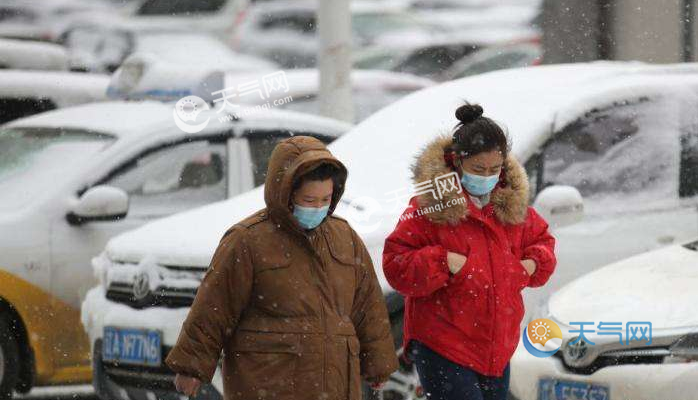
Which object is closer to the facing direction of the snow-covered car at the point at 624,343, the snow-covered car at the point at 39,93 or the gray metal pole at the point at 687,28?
the snow-covered car

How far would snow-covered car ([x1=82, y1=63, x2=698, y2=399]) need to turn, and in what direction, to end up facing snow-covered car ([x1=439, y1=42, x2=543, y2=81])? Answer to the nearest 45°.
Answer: approximately 135° to its right

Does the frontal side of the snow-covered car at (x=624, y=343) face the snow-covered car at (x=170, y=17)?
no

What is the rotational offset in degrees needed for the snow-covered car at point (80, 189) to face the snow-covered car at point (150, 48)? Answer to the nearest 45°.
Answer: approximately 135° to its right

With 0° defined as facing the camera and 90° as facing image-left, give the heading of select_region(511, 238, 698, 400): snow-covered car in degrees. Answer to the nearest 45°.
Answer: approximately 45°

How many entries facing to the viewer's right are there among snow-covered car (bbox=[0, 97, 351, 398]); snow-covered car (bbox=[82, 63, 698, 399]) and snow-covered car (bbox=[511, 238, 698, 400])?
0

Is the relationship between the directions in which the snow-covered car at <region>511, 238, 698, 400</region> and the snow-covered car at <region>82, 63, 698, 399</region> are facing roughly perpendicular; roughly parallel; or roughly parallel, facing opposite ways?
roughly parallel

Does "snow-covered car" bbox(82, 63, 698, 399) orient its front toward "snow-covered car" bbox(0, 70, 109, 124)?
no

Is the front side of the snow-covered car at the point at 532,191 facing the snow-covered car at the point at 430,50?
no

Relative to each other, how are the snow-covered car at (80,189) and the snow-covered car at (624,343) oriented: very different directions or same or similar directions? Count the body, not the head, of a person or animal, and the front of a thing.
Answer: same or similar directions

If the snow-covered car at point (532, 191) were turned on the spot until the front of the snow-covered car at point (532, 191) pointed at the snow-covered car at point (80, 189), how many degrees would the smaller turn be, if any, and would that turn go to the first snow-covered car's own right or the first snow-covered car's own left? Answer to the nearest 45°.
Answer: approximately 45° to the first snow-covered car's own right

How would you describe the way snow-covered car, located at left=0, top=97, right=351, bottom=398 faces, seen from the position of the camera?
facing the viewer and to the left of the viewer

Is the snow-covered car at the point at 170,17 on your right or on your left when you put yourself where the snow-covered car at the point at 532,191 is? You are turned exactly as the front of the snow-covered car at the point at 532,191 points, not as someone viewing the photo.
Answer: on your right

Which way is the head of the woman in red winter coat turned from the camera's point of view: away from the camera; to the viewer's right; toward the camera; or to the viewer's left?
toward the camera

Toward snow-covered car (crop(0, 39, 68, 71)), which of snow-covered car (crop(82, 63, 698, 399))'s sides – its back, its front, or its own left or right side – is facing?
right

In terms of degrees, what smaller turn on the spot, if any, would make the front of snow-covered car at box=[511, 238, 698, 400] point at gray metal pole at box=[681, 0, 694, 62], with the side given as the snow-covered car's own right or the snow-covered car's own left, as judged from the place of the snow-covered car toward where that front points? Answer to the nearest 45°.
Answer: approximately 135° to the snow-covered car's own right

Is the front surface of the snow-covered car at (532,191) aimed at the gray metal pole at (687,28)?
no

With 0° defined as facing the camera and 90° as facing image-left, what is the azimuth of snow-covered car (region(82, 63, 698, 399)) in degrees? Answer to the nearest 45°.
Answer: approximately 45°

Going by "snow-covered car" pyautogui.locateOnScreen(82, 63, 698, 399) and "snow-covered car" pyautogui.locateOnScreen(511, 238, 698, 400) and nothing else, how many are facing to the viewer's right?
0

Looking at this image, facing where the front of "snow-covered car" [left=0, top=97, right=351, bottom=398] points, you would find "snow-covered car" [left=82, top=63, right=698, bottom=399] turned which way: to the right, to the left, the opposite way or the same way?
the same way

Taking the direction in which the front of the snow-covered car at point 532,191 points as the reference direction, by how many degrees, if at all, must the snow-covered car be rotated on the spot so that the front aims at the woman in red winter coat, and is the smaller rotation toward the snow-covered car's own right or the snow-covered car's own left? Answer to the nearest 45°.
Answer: approximately 45° to the snow-covered car's own left
